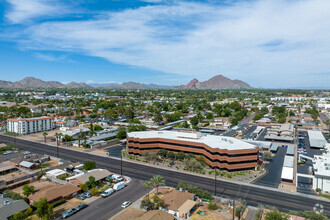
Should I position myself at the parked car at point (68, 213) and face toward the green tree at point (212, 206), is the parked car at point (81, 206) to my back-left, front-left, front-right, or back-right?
front-left

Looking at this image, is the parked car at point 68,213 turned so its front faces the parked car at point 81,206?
no

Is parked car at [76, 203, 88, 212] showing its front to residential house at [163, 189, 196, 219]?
no

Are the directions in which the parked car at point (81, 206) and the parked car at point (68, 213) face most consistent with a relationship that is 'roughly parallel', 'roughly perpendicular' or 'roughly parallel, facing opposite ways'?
roughly parallel

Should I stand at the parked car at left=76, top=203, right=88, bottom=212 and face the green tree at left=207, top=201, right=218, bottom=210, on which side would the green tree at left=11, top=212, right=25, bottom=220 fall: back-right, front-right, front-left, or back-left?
back-right

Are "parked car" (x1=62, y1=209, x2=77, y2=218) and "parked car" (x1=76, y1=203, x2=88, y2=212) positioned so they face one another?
no
